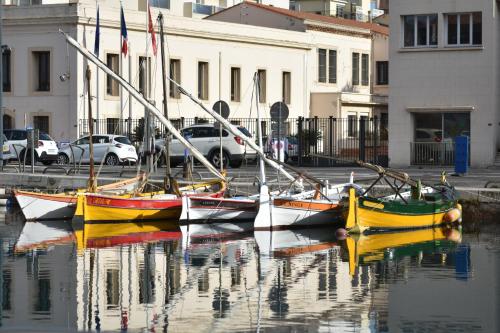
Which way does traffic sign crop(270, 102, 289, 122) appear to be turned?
away from the camera

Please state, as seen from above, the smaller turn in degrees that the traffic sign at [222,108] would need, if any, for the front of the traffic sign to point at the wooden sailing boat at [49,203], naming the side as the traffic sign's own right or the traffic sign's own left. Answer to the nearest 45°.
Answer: approximately 135° to the traffic sign's own left

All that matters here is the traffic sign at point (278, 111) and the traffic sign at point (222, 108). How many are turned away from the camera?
2

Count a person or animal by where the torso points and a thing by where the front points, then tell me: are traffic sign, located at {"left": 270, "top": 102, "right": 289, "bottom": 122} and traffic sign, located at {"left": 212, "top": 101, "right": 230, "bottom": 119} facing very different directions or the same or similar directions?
same or similar directions

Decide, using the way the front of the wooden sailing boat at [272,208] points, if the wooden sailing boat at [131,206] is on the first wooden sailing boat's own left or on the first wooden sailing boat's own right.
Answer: on the first wooden sailing boat's own left

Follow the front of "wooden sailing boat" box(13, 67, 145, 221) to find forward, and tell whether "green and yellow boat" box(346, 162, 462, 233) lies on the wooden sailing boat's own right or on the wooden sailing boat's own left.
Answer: on the wooden sailing boat's own right

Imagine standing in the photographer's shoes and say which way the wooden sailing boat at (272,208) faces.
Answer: facing away from the viewer and to the right of the viewer

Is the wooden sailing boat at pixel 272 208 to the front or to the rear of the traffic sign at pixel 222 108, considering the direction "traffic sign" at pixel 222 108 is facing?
to the rear

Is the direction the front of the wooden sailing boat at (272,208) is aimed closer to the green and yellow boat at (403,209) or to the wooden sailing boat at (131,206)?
the green and yellow boat

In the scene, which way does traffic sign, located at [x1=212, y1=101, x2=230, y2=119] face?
away from the camera
